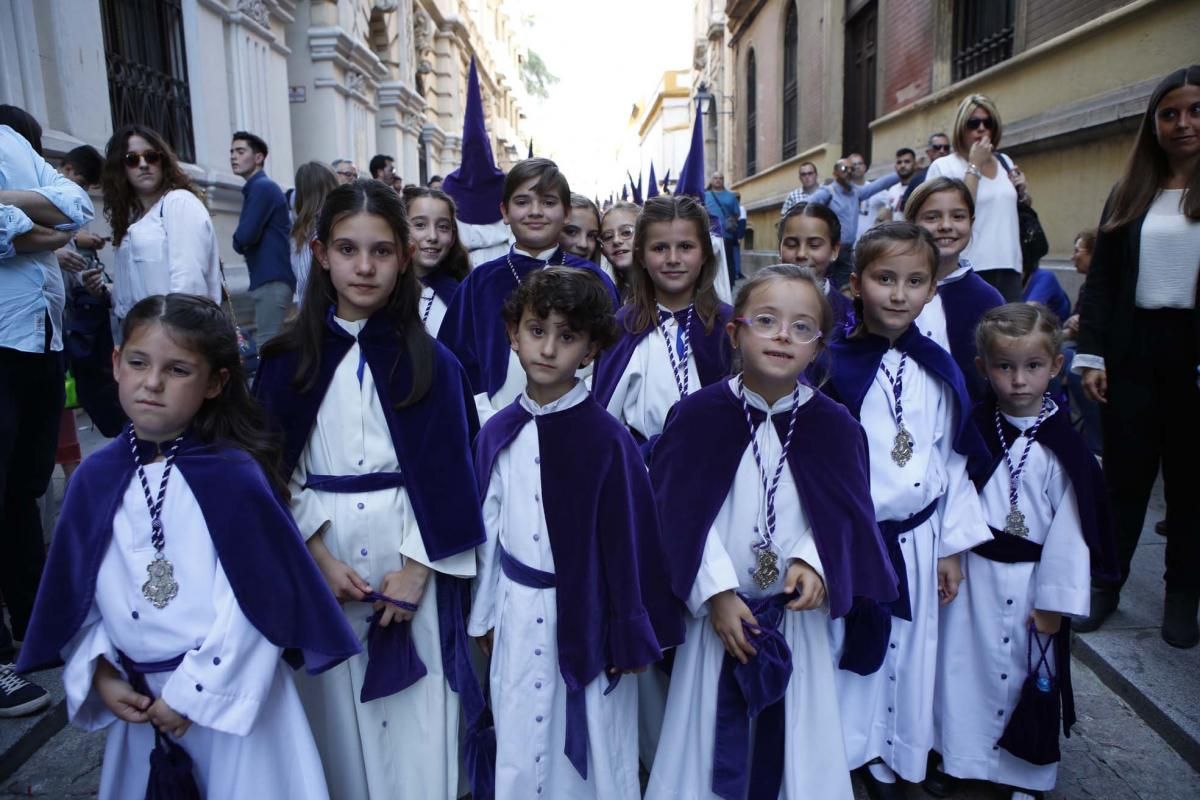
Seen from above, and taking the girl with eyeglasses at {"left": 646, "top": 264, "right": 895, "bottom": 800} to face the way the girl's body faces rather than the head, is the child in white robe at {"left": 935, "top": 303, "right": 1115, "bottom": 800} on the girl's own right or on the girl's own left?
on the girl's own left

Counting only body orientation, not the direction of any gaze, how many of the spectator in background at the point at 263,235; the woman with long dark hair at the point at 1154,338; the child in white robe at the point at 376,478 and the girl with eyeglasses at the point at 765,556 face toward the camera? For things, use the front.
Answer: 3

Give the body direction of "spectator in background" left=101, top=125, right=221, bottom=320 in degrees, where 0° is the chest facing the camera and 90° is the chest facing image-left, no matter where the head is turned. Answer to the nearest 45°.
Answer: approximately 45°

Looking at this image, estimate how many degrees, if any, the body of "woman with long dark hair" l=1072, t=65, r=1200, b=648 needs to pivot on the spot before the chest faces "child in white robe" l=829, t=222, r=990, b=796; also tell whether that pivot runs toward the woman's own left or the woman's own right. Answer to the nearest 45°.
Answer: approximately 45° to the woman's own right

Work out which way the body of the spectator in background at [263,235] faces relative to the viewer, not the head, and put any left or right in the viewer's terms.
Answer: facing to the left of the viewer

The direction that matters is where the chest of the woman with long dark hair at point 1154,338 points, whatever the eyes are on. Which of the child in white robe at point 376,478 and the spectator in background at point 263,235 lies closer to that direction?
the child in white robe

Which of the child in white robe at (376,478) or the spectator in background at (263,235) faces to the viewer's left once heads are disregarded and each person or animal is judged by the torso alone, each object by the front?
the spectator in background

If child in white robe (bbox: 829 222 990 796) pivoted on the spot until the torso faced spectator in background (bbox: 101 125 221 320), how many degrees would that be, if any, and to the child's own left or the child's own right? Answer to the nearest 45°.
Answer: approximately 90° to the child's own right

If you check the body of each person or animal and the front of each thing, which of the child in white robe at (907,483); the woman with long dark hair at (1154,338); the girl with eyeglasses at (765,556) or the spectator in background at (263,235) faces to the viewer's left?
the spectator in background
